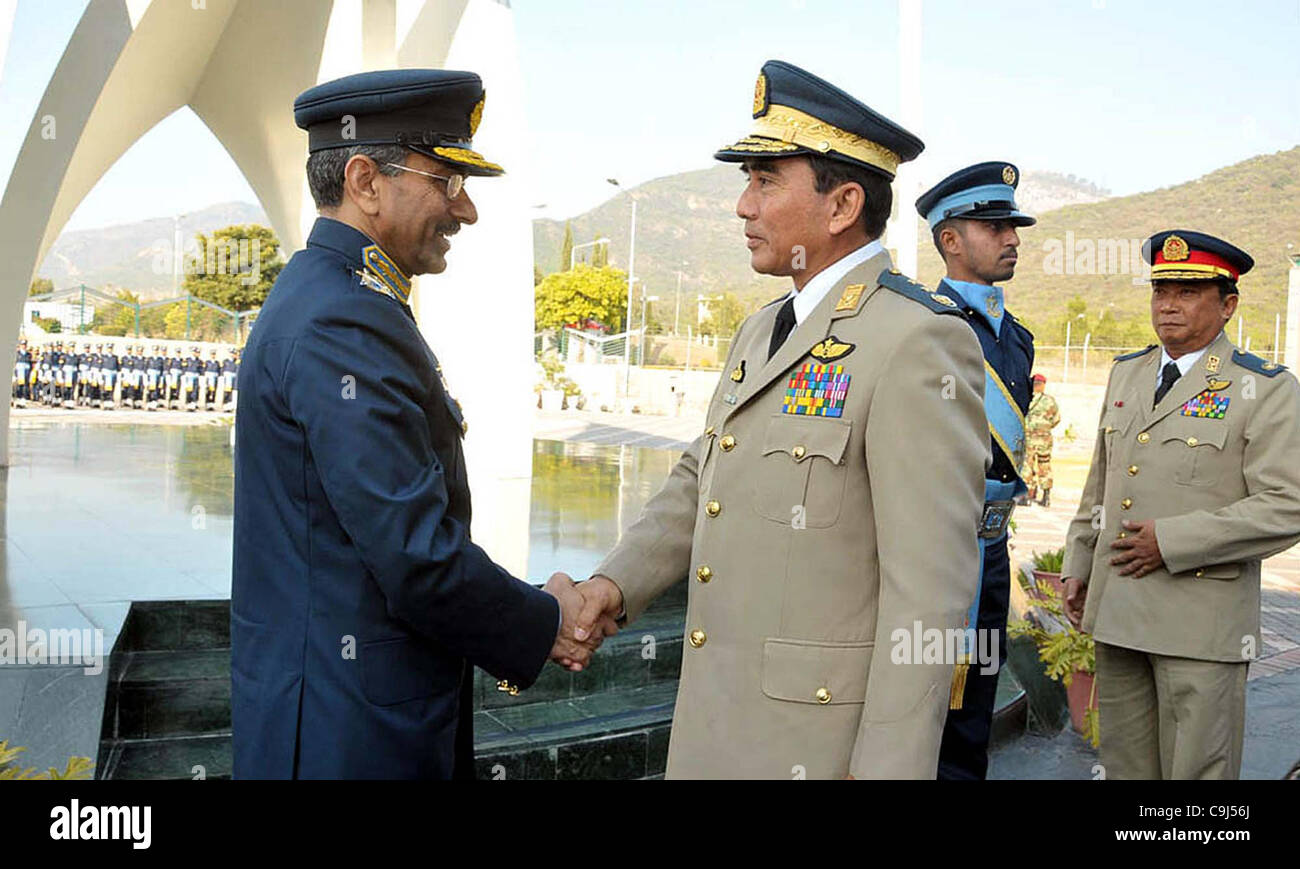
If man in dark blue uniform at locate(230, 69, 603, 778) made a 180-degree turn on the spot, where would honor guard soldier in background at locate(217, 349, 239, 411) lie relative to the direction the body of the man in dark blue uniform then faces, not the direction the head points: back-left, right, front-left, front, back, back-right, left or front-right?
right

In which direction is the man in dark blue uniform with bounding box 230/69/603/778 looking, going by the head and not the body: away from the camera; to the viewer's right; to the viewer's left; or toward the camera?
to the viewer's right

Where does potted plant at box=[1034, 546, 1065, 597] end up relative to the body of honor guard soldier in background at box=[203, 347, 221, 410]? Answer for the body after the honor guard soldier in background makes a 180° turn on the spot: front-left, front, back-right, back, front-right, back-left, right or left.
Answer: back

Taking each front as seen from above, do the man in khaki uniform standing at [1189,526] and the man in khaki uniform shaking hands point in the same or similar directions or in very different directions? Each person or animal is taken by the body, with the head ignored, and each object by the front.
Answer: same or similar directions

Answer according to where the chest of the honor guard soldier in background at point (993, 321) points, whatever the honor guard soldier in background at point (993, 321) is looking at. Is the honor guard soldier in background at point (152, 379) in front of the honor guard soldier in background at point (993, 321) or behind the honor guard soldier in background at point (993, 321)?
behind

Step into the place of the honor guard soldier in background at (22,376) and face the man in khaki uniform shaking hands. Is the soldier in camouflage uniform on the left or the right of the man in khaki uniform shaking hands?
left

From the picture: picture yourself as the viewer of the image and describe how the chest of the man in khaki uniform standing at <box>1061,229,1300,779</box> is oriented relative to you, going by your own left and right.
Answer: facing the viewer and to the left of the viewer

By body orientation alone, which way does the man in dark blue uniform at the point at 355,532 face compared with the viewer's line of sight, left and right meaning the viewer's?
facing to the right of the viewer

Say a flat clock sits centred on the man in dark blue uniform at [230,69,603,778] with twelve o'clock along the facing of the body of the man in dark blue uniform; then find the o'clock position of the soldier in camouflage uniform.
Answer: The soldier in camouflage uniform is roughly at 10 o'clock from the man in dark blue uniform.

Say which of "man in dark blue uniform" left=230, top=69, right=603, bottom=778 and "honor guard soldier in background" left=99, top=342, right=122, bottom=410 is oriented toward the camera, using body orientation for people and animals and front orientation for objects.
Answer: the honor guard soldier in background

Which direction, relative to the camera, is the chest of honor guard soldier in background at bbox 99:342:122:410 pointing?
toward the camera
